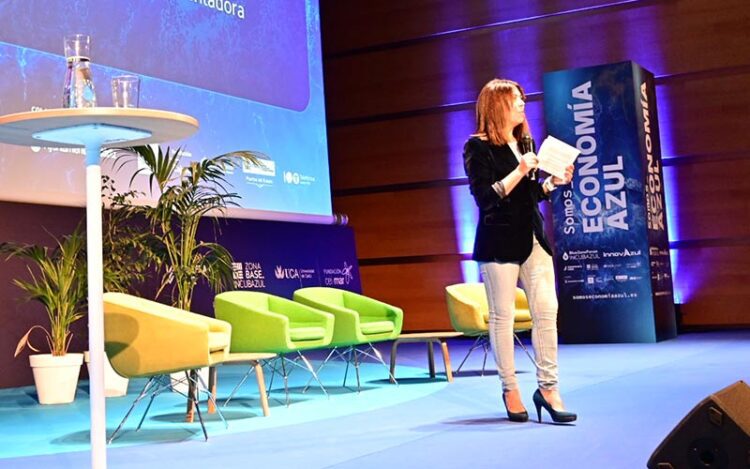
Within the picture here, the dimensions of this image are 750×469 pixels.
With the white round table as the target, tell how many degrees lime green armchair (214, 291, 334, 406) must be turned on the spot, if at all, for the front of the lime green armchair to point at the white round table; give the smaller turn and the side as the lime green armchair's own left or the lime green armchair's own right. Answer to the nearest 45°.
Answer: approximately 45° to the lime green armchair's own right

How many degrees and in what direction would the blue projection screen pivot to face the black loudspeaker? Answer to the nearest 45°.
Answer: approximately 45° to its right

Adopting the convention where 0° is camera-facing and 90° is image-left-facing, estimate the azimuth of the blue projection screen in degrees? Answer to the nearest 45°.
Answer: approximately 315°

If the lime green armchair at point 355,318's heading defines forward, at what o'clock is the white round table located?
The white round table is roughly at 2 o'clock from the lime green armchair.
